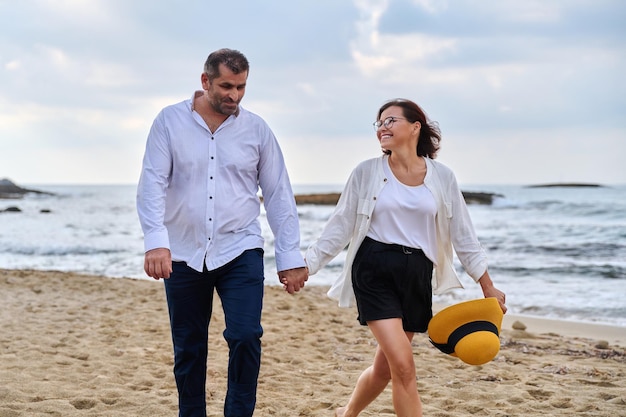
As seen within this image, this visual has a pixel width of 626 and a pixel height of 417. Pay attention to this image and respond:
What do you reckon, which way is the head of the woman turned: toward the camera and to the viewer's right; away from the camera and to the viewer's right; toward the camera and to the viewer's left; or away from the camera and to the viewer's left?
toward the camera and to the viewer's left

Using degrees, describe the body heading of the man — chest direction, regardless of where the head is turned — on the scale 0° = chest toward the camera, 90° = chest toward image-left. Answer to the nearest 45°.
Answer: approximately 0°

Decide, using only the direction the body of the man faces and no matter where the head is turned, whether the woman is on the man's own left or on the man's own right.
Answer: on the man's own left
